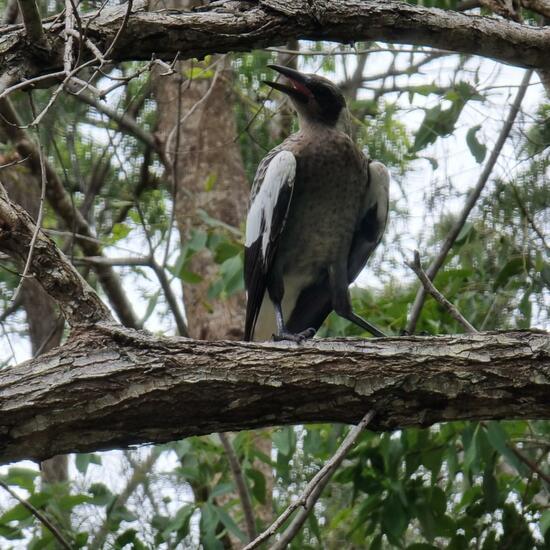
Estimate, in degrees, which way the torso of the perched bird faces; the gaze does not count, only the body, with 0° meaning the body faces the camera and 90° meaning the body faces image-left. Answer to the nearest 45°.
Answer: approximately 0°

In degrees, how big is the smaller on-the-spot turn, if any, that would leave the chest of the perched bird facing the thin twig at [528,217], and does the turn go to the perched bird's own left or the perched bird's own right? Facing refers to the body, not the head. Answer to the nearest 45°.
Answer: approximately 90° to the perched bird's own left

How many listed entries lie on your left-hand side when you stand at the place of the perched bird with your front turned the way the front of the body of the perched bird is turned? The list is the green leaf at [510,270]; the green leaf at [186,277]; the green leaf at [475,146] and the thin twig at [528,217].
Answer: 3

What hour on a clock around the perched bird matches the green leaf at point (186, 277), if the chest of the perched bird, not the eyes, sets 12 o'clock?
The green leaf is roughly at 4 o'clock from the perched bird.
